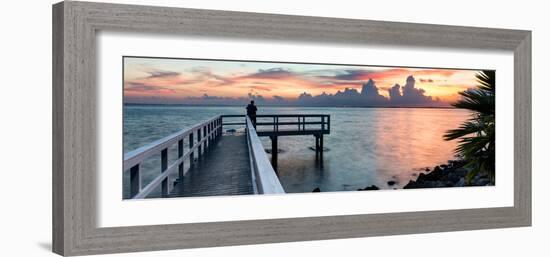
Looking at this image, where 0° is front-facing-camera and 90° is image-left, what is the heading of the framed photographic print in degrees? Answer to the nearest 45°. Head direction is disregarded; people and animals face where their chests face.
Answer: approximately 315°
